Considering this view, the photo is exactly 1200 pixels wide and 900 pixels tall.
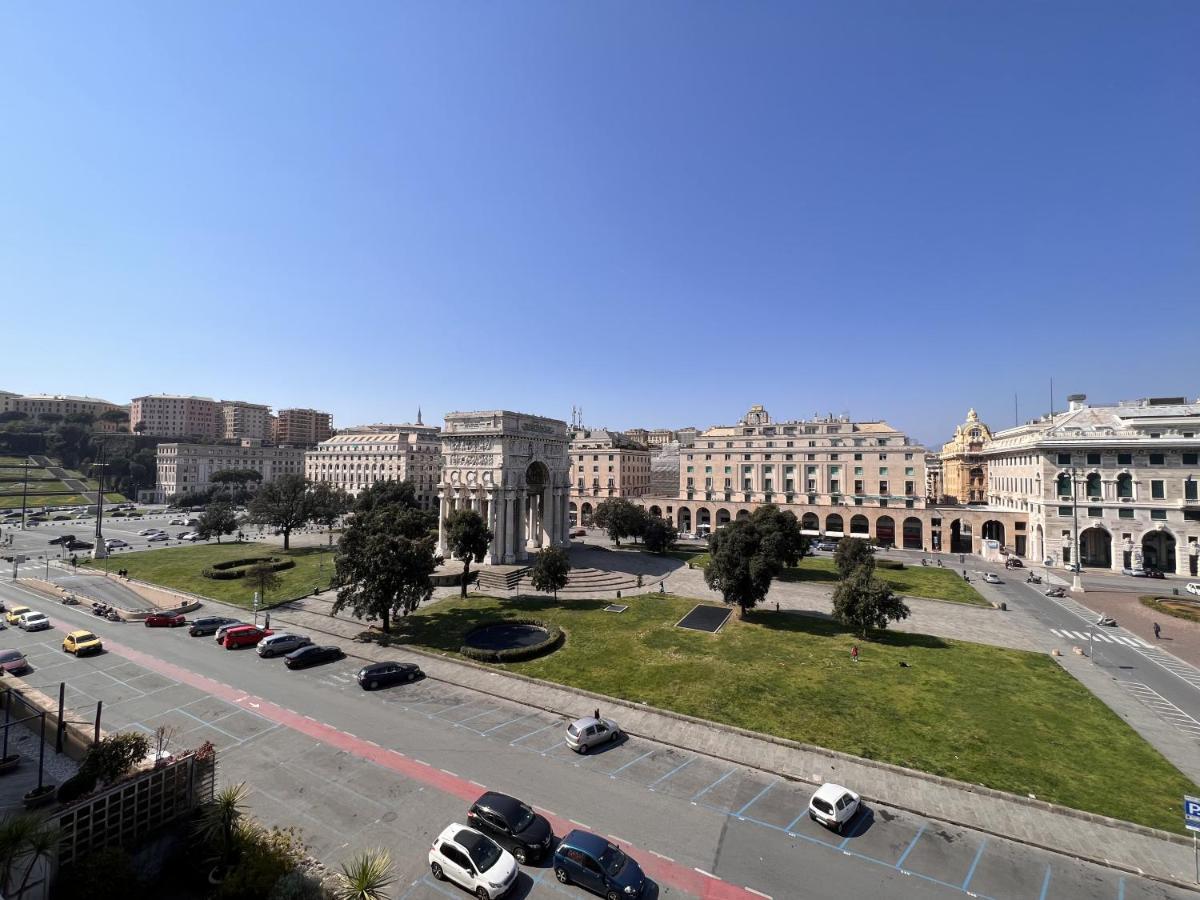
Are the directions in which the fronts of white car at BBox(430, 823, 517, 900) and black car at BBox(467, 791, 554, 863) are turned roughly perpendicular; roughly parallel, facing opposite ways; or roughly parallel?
roughly parallel

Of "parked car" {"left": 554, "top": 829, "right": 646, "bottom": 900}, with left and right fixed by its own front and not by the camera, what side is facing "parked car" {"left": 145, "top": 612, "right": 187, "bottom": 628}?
back

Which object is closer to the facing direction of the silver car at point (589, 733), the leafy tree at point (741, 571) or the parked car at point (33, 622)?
the leafy tree

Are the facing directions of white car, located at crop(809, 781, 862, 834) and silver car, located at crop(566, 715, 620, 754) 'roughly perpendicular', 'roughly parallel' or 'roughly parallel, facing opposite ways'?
roughly parallel

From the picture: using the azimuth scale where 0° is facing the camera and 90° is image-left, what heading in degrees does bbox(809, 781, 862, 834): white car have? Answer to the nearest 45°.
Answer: approximately 225°

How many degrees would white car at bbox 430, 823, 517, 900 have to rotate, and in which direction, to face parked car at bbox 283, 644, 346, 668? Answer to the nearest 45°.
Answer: approximately 180°

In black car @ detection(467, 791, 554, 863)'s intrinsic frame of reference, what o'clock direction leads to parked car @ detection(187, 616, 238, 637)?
The parked car is roughly at 6 o'clock from the black car.

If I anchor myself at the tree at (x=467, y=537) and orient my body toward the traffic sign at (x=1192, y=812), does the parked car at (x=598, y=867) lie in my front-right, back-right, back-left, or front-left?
front-right

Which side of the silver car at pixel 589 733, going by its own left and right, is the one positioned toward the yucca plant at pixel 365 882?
back

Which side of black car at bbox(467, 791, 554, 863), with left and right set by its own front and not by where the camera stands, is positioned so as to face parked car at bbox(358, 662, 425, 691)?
back

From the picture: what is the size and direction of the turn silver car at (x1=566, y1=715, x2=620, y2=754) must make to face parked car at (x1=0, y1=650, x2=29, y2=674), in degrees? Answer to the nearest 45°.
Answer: approximately 135° to its left

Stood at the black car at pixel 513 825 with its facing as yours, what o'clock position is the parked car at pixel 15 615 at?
The parked car is roughly at 6 o'clock from the black car.
